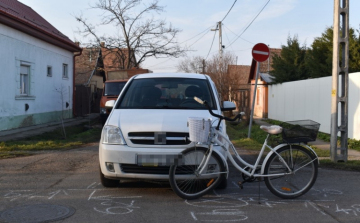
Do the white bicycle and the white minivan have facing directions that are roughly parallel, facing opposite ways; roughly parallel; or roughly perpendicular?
roughly perpendicular

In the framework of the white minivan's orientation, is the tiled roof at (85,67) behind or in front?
behind

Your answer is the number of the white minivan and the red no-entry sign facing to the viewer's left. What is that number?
0

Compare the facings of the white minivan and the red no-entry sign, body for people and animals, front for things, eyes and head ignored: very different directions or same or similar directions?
same or similar directions

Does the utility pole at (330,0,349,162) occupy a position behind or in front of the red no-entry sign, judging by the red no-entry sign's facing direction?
in front

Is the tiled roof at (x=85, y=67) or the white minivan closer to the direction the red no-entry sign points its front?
the white minivan

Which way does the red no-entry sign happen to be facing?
toward the camera

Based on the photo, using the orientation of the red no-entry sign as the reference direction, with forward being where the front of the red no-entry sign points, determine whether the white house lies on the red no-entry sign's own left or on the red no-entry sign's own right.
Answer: on the red no-entry sign's own right
